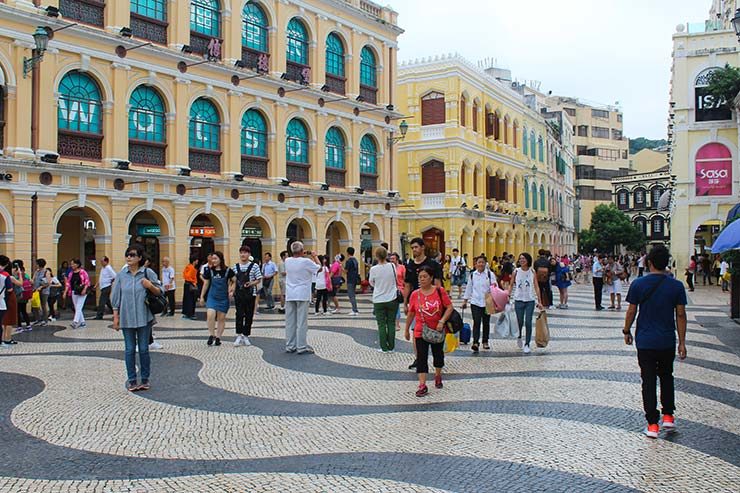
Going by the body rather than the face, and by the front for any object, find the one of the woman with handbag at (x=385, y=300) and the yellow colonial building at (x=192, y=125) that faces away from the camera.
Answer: the woman with handbag

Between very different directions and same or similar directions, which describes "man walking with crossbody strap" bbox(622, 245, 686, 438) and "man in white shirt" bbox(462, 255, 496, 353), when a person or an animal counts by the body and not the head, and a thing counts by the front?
very different directions

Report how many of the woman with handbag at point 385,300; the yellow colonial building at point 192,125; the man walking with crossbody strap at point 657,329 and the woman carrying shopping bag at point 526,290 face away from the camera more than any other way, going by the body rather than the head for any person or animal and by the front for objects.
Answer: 2

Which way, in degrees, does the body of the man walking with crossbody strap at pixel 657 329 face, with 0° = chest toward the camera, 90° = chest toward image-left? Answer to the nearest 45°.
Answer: approximately 180°

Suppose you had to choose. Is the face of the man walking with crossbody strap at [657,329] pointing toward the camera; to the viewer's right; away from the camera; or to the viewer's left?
away from the camera

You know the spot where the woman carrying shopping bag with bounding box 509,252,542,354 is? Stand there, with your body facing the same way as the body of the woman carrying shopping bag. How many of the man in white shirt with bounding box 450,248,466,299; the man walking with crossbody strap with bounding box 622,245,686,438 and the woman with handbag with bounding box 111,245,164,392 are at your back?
1

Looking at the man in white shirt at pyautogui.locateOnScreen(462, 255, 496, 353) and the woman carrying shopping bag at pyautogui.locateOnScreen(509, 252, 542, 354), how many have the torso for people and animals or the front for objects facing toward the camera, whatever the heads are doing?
2

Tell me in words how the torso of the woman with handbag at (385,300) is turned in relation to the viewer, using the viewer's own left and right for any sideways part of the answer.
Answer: facing away from the viewer

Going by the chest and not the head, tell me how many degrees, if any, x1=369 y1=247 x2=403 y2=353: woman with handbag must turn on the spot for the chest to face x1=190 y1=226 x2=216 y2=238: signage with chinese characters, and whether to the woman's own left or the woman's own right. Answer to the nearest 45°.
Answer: approximately 45° to the woman's own left

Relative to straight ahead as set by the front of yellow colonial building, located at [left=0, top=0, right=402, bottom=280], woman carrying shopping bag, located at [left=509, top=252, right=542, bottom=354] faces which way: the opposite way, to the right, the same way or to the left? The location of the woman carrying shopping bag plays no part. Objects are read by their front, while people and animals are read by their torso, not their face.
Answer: to the right
